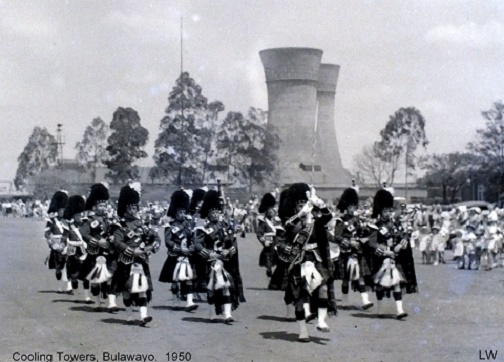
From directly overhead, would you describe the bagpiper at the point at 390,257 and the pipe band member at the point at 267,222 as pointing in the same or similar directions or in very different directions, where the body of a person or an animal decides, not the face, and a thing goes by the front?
same or similar directions

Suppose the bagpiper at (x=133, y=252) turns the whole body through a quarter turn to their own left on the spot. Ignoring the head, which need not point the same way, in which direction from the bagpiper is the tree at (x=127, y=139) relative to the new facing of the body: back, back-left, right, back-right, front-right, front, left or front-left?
front-left

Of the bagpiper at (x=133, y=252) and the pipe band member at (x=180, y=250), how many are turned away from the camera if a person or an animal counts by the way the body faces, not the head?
0

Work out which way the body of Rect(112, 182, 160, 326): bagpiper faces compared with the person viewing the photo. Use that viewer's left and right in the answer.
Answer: facing the viewer and to the right of the viewer

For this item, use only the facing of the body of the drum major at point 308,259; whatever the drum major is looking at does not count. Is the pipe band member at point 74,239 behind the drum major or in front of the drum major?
behind

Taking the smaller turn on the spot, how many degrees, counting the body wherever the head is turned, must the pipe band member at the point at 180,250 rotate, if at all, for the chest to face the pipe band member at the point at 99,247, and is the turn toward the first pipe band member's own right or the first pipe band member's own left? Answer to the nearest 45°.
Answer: approximately 135° to the first pipe band member's own right

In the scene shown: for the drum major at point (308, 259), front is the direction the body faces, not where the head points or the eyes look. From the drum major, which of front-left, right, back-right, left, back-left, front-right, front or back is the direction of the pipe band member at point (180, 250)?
back-right

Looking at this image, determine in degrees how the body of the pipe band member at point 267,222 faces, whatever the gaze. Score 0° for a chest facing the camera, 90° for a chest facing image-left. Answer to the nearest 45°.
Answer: approximately 315°

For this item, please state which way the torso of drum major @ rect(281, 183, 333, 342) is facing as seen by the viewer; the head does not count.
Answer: toward the camera

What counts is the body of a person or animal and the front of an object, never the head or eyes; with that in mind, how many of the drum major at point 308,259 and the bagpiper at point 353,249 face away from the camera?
0

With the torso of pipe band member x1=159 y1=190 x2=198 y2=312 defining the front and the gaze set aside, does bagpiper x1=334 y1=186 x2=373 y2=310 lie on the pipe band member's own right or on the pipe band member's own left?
on the pipe band member's own left
